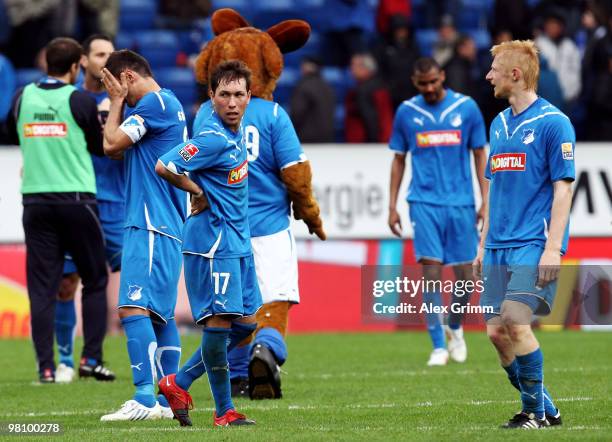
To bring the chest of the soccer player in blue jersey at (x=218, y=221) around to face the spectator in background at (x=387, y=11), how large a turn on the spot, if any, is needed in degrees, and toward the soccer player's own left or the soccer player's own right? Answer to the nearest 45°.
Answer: approximately 135° to the soccer player's own left

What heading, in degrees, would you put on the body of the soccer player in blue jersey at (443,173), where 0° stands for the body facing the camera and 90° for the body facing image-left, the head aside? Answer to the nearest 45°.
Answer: approximately 0°

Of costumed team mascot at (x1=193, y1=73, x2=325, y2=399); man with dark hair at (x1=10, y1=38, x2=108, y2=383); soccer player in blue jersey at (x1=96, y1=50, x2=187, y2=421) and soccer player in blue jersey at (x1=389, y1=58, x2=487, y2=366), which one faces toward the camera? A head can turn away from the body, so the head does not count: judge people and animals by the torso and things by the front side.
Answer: soccer player in blue jersey at (x1=389, y1=58, x2=487, y2=366)

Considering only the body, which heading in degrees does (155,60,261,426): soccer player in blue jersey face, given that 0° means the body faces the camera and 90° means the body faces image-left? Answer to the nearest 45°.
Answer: approximately 315°

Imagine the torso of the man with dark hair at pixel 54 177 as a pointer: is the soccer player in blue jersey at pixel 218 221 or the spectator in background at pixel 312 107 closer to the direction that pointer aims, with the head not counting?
the spectator in background

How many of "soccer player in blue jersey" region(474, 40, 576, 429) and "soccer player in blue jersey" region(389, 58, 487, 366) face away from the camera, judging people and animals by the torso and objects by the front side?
0

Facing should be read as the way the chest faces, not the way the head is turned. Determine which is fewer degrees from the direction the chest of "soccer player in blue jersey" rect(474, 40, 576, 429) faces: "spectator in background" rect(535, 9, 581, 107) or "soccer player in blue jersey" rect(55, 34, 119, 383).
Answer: the soccer player in blue jersey
